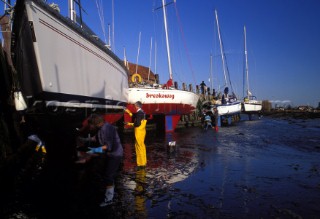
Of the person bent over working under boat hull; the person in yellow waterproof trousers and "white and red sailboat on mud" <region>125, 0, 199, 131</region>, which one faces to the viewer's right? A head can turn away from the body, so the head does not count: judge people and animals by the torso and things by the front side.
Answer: the white and red sailboat on mud

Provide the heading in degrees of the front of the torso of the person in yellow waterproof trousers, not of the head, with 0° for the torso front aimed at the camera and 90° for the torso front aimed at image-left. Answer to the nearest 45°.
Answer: approximately 90°

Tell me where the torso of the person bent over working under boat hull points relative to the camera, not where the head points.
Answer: to the viewer's left

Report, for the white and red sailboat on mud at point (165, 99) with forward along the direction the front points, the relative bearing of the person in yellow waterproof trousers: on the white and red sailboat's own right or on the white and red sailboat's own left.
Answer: on the white and red sailboat's own right

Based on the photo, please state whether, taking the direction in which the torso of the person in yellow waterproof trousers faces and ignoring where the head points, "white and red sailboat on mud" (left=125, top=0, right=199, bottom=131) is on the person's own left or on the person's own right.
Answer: on the person's own right

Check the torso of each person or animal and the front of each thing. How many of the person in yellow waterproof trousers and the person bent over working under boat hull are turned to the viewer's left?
2

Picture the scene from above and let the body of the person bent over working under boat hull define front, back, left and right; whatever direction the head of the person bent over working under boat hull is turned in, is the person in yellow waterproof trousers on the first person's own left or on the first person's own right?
on the first person's own right

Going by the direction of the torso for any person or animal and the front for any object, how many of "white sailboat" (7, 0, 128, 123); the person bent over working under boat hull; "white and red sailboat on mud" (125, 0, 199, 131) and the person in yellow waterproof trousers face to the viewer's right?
1
